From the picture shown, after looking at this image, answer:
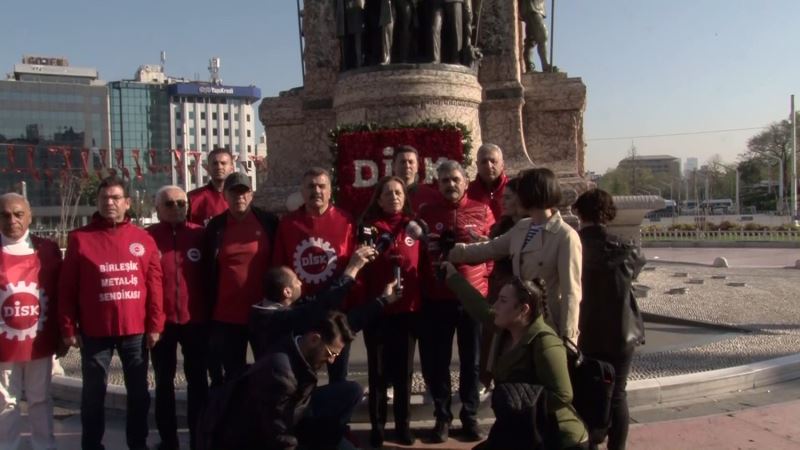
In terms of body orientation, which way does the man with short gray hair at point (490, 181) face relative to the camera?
toward the camera

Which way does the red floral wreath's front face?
toward the camera

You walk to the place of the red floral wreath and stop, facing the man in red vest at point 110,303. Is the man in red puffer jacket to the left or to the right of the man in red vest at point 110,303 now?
left

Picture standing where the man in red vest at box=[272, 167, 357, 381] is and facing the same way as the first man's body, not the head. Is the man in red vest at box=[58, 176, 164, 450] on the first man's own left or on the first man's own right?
on the first man's own right

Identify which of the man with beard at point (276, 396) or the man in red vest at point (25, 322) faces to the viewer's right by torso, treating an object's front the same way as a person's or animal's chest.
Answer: the man with beard

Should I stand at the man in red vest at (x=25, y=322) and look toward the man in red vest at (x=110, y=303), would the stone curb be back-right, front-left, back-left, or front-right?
front-left

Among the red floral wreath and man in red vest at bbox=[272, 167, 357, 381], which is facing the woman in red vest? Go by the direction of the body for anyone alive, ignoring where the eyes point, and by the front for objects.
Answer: the red floral wreath

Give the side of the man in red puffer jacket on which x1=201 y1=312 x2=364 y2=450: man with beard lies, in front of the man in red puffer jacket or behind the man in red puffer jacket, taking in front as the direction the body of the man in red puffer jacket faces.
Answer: in front
